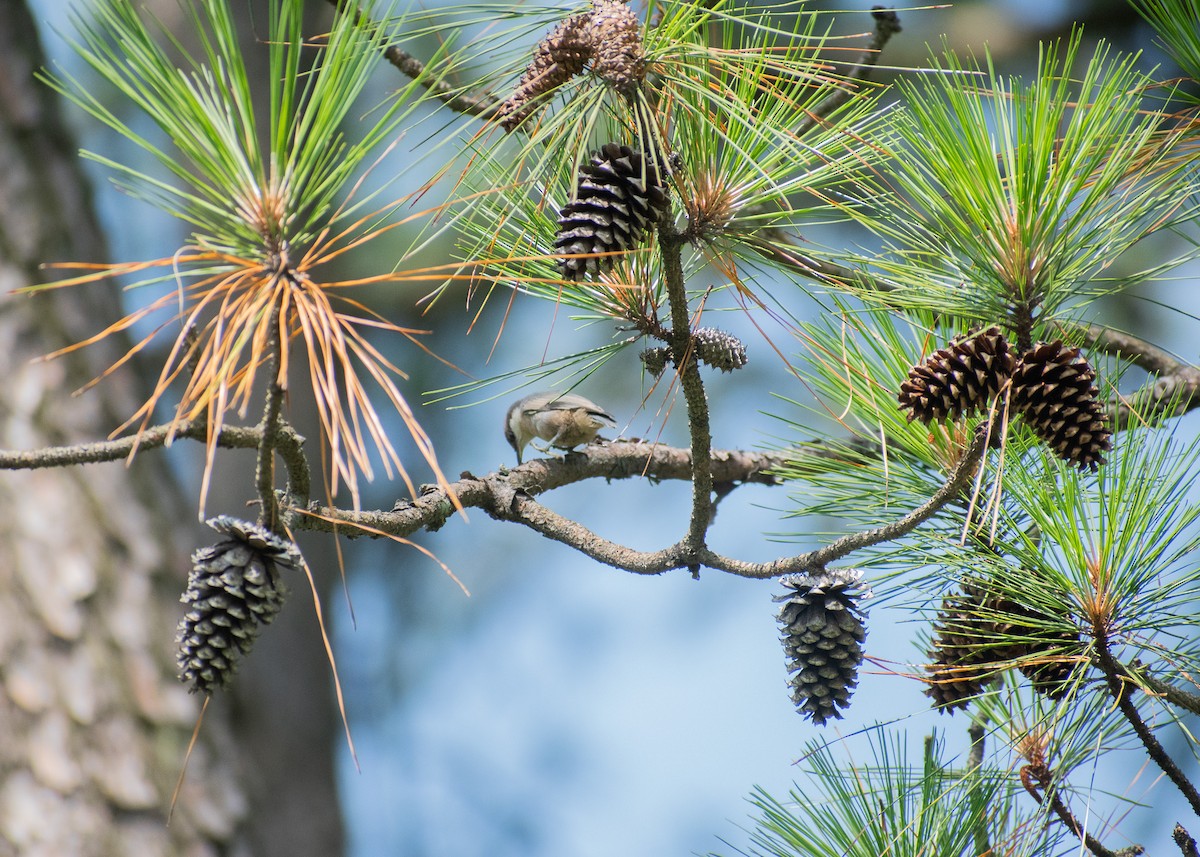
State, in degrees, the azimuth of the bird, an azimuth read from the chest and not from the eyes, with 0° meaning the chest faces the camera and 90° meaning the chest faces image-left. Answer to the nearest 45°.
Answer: approximately 90°
